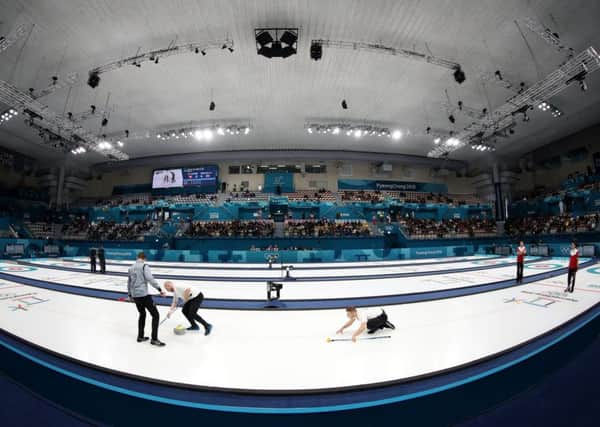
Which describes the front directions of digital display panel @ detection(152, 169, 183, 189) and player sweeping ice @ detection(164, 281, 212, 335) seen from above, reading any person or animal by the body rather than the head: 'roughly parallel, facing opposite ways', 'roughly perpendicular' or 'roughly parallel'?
roughly perpendicular

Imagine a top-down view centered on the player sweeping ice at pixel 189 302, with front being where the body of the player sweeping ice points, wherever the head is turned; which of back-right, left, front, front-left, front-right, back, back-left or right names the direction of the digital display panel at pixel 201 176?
right

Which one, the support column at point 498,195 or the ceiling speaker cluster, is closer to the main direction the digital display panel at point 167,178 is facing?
the ceiling speaker cluster

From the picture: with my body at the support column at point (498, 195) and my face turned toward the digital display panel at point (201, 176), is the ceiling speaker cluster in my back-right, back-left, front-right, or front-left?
front-left

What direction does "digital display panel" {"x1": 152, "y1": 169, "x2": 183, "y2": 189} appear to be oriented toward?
toward the camera

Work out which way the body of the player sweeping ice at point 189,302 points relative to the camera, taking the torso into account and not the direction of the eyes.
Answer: to the viewer's left

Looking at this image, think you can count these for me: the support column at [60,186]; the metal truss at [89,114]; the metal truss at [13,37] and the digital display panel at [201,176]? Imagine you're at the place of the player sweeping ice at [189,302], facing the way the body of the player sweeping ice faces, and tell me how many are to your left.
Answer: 0

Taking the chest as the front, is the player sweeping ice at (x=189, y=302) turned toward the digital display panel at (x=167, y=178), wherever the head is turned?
no

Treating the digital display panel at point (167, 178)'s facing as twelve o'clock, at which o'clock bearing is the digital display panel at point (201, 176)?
the digital display panel at point (201, 176) is roughly at 10 o'clock from the digital display panel at point (167, 178).

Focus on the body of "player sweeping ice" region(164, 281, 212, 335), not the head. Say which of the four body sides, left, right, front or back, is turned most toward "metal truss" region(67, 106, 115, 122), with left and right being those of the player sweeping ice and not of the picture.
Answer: right

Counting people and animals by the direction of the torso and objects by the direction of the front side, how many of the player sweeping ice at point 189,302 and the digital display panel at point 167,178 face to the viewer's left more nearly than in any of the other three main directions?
1
